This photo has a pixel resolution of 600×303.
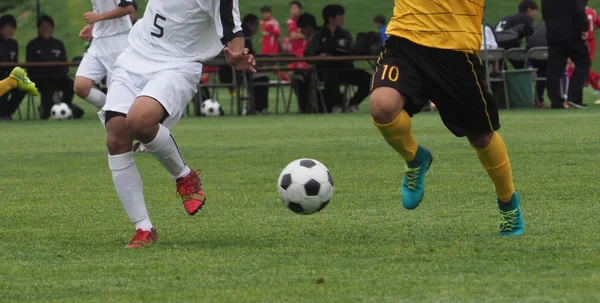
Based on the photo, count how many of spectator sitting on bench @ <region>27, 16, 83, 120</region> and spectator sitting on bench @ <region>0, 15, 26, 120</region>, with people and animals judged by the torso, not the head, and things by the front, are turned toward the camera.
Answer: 2

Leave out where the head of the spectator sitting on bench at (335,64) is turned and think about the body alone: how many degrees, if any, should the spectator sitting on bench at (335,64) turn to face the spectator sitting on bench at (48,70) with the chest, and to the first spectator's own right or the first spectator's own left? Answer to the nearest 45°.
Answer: approximately 135° to the first spectator's own right

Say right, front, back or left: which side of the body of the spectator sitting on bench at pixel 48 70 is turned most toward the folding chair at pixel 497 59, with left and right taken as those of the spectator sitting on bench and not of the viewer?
left

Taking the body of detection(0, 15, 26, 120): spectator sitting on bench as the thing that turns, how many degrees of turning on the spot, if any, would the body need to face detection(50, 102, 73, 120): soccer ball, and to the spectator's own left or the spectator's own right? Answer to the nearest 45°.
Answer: approximately 45° to the spectator's own left

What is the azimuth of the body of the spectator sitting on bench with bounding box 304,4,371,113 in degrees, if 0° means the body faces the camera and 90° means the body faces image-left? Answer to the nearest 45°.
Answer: approximately 315°

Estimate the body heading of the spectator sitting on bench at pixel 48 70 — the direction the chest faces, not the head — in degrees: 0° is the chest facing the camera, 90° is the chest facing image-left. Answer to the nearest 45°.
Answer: approximately 0°

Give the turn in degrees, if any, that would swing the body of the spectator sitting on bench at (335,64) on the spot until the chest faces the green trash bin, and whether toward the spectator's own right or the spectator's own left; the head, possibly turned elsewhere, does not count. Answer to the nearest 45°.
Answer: approximately 45° to the spectator's own left

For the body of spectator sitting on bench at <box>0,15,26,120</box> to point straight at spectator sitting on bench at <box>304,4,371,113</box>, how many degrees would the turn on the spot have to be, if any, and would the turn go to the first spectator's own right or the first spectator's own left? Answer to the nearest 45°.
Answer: approximately 90° to the first spectator's own left

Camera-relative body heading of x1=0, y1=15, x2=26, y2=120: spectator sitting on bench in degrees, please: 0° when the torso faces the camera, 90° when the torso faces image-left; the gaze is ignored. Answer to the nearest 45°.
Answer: approximately 0°

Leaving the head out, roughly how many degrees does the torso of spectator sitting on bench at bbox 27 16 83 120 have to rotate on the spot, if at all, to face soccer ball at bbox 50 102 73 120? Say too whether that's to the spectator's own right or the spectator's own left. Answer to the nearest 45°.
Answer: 0° — they already face it
